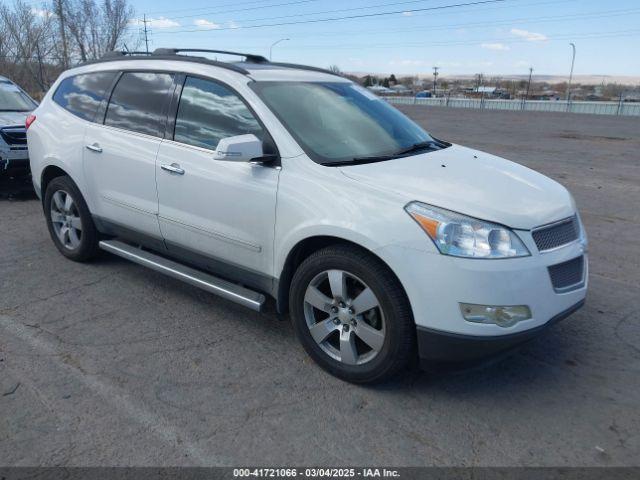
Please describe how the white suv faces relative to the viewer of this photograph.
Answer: facing the viewer and to the right of the viewer

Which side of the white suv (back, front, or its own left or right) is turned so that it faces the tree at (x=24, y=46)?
back

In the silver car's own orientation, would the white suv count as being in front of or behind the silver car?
in front

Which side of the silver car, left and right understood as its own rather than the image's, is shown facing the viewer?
front

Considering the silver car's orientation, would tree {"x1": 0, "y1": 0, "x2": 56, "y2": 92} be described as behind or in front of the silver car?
behind

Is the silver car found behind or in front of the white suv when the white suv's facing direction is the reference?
behind

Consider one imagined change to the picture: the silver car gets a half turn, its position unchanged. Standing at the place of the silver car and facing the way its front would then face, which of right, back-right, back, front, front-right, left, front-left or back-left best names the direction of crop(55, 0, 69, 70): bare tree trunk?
front

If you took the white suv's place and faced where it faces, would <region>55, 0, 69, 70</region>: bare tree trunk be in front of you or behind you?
behind

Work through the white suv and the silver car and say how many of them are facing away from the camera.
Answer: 0

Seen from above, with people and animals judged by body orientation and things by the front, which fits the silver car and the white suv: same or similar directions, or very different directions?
same or similar directions
